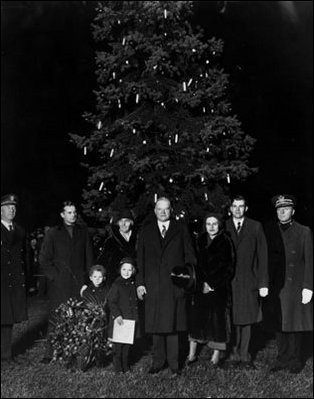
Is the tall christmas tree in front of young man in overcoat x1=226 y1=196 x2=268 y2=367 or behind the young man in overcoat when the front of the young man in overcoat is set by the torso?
behind

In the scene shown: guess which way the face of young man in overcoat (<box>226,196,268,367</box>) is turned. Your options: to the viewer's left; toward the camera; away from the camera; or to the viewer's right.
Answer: toward the camera

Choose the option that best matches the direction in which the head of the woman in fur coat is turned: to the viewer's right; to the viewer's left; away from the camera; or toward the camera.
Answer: toward the camera

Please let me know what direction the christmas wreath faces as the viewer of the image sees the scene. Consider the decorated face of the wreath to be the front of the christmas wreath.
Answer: facing the viewer

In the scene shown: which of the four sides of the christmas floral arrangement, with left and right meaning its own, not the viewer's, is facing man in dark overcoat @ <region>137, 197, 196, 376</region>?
left

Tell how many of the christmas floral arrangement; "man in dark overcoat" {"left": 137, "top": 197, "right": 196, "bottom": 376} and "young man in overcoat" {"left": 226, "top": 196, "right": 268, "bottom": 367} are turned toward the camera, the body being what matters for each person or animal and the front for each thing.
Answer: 3

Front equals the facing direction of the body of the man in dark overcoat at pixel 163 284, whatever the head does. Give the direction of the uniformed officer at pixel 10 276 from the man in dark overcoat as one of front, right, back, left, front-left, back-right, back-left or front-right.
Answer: right

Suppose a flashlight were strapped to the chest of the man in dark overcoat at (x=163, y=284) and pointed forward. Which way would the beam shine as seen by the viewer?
toward the camera

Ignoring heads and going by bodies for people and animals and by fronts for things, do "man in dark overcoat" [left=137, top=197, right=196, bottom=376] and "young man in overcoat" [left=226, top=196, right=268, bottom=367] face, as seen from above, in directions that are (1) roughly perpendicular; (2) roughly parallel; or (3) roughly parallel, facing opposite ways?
roughly parallel

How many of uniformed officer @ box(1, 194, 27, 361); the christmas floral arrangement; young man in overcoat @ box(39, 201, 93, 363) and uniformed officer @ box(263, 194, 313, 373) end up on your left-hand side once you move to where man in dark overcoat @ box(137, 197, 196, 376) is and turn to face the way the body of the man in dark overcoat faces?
1

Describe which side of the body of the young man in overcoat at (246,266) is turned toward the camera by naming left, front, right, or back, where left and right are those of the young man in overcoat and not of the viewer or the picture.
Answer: front

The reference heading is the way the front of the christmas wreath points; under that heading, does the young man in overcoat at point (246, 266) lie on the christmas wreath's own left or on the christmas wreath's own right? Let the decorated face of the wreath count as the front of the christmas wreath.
on the christmas wreath's own left
